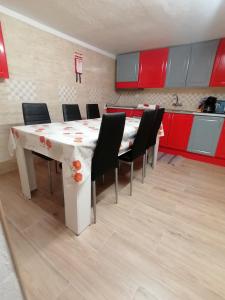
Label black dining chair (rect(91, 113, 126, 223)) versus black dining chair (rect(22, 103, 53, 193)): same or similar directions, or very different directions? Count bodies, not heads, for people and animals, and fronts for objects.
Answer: very different directions

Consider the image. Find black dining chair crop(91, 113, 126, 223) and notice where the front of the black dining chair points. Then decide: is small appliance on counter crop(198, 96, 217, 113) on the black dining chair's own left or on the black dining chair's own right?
on the black dining chair's own right

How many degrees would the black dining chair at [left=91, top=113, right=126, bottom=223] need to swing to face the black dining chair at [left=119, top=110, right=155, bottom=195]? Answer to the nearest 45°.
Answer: approximately 90° to its right

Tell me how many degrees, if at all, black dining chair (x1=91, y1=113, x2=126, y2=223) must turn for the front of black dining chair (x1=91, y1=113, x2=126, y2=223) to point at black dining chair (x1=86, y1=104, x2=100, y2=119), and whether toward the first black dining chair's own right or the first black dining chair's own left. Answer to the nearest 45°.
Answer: approximately 45° to the first black dining chair's own right

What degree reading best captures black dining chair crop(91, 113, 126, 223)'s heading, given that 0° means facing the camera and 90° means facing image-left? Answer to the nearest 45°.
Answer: approximately 135°
